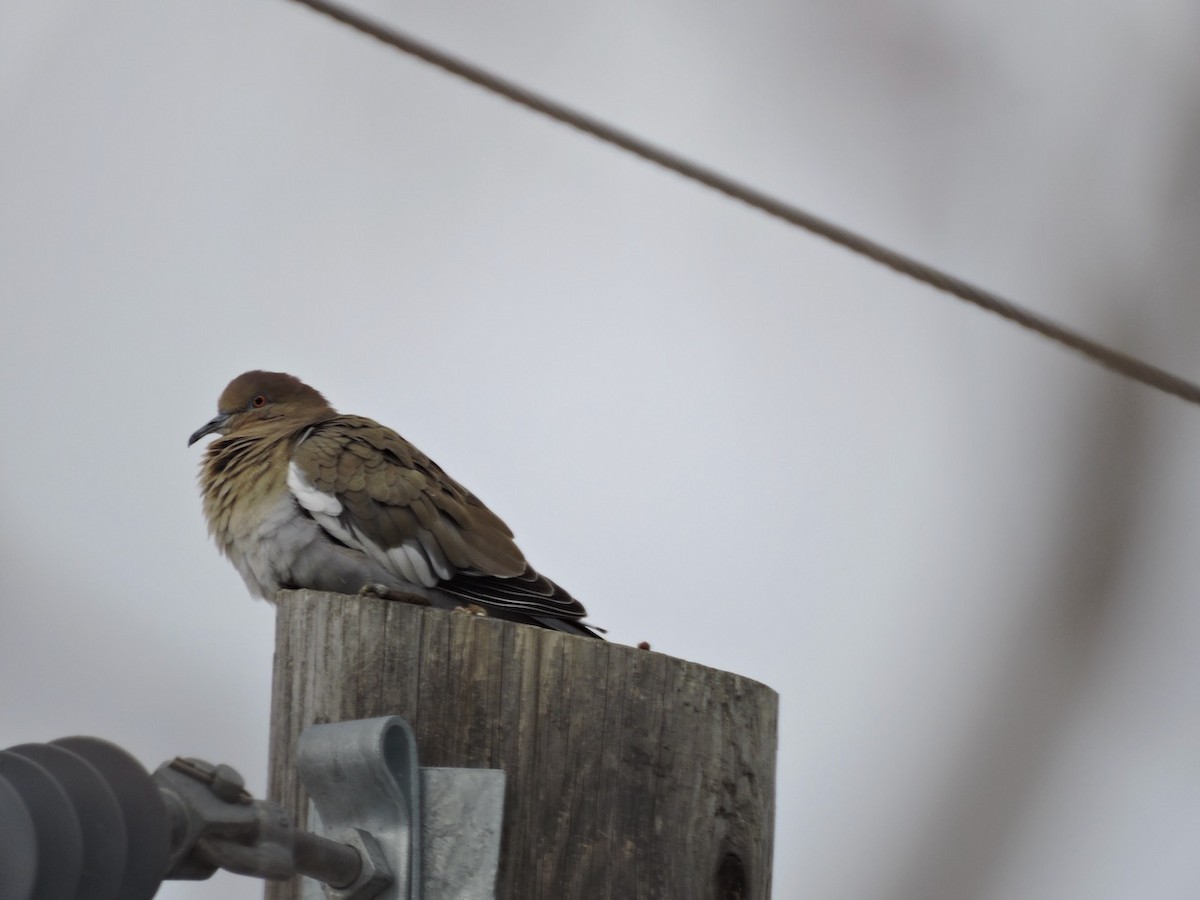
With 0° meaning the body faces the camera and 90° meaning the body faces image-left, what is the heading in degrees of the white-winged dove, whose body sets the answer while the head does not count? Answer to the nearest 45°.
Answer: approximately 90°
